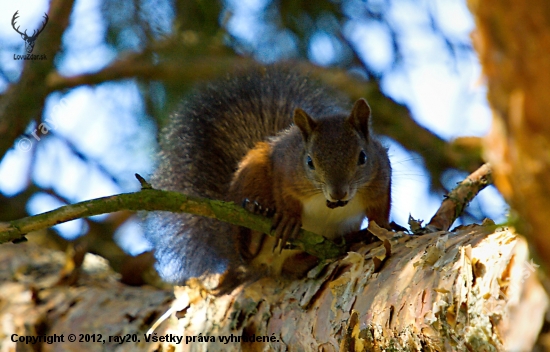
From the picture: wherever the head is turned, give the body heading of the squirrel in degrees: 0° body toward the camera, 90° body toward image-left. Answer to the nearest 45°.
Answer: approximately 315°

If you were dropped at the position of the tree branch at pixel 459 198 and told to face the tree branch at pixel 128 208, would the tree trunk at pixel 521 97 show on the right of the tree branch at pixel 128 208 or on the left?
left
